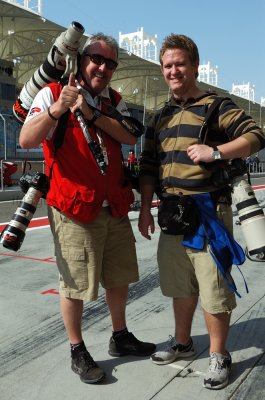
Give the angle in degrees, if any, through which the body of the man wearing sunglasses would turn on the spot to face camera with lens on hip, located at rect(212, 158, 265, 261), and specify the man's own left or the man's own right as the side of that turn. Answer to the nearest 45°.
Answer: approximately 45° to the man's own left

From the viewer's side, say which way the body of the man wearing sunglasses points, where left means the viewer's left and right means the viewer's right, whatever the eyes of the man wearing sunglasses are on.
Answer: facing the viewer and to the right of the viewer

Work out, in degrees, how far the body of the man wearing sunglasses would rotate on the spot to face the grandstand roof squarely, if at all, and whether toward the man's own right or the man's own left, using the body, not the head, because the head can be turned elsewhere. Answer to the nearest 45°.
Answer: approximately 135° to the man's own left

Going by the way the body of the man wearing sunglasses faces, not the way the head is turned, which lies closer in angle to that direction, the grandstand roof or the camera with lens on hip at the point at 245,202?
the camera with lens on hip
